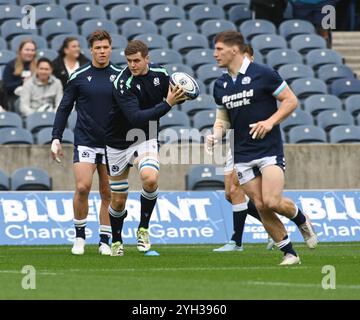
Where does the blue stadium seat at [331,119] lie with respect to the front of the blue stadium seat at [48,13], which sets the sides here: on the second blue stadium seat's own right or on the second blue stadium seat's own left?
on the second blue stadium seat's own left

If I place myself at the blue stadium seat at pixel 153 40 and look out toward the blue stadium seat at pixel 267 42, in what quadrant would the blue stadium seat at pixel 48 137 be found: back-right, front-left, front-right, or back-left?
back-right

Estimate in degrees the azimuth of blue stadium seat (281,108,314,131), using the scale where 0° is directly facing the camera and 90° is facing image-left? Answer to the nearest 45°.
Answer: approximately 0°

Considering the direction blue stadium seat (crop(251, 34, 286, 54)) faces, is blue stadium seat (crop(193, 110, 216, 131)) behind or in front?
in front

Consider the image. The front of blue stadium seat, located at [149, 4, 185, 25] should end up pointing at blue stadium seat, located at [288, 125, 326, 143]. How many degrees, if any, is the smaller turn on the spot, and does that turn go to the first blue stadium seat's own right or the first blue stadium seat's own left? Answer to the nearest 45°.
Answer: approximately 45° to the first blue stadium seat's own left

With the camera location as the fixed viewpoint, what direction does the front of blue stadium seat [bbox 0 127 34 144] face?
facing the viewer

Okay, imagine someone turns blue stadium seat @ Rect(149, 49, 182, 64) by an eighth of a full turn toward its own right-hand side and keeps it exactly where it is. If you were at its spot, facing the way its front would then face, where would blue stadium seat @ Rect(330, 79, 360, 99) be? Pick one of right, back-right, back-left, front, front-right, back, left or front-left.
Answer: back-left

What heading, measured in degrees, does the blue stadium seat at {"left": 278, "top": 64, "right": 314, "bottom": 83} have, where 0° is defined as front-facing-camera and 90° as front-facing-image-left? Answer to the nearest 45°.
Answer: approximately 0°

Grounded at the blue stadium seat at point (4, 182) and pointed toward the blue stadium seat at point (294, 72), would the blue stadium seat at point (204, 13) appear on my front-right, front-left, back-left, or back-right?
front-left

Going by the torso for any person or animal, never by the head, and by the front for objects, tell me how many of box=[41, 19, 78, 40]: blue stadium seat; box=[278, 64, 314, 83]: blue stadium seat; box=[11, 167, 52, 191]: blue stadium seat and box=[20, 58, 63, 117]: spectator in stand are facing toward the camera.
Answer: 4

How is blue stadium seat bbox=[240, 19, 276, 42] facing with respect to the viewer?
toward the camera
